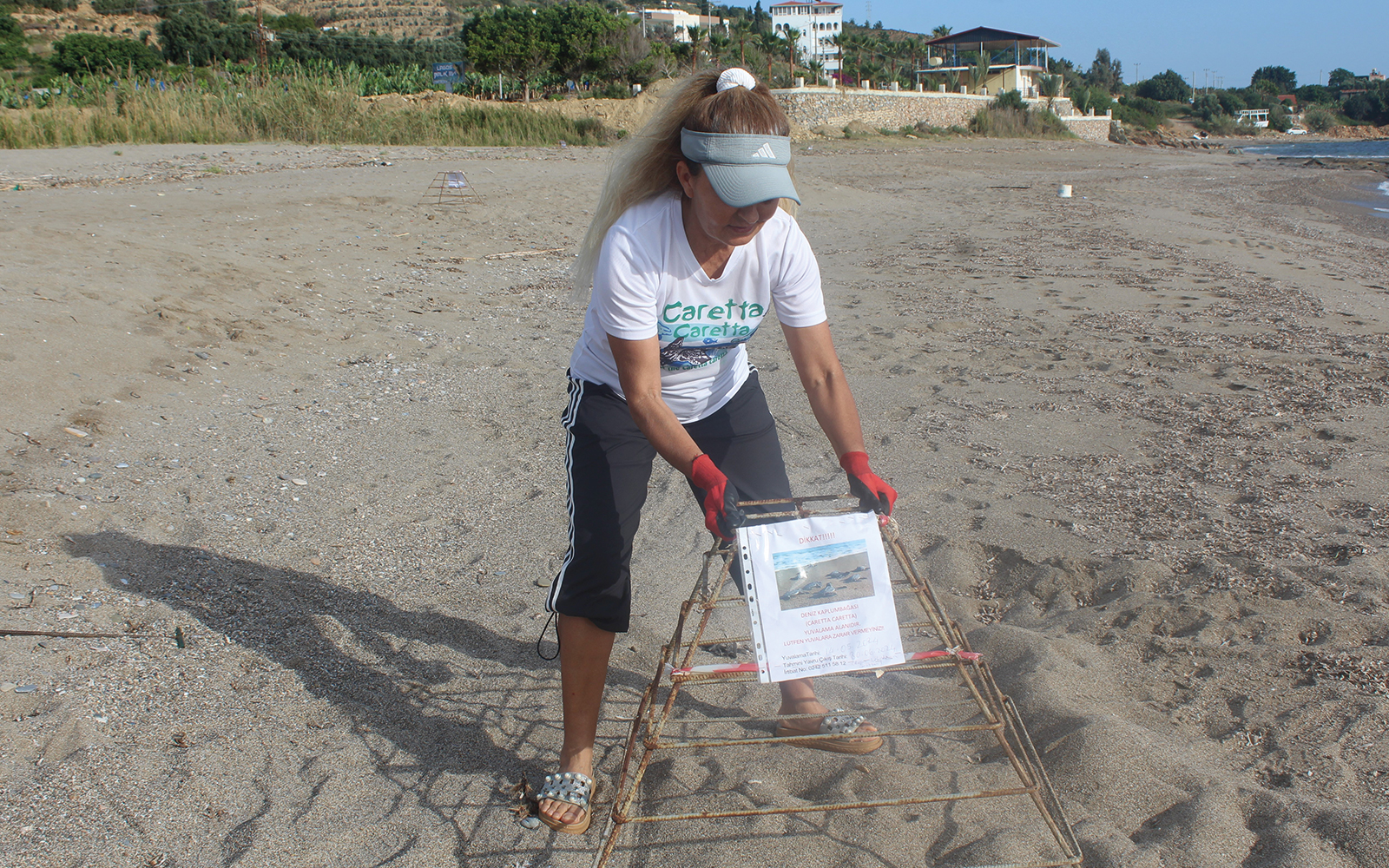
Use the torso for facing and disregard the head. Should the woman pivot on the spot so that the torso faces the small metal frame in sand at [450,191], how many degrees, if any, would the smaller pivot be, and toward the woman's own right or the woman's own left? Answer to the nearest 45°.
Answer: approximately 135° to the woman's own left

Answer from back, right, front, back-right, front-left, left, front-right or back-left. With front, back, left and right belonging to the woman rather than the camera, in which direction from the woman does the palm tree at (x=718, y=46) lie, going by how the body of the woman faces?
back-left

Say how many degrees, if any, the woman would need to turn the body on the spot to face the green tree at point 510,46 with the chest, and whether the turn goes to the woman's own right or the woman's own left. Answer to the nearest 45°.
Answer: approximately 135° to the woman's own left

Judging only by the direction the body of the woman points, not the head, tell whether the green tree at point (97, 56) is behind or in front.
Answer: behind

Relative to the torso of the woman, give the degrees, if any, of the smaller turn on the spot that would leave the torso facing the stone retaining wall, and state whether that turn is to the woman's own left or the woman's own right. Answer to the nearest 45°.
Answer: approximately 135° to the woman's own left

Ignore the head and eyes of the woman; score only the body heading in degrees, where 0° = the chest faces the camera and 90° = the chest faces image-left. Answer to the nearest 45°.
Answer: approximately 315°

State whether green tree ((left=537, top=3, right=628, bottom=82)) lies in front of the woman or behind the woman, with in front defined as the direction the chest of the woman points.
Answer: behind

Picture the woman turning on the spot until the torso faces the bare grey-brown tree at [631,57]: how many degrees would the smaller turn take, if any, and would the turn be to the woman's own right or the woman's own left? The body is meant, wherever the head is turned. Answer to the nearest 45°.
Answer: approximately 135° to the woman's own left
